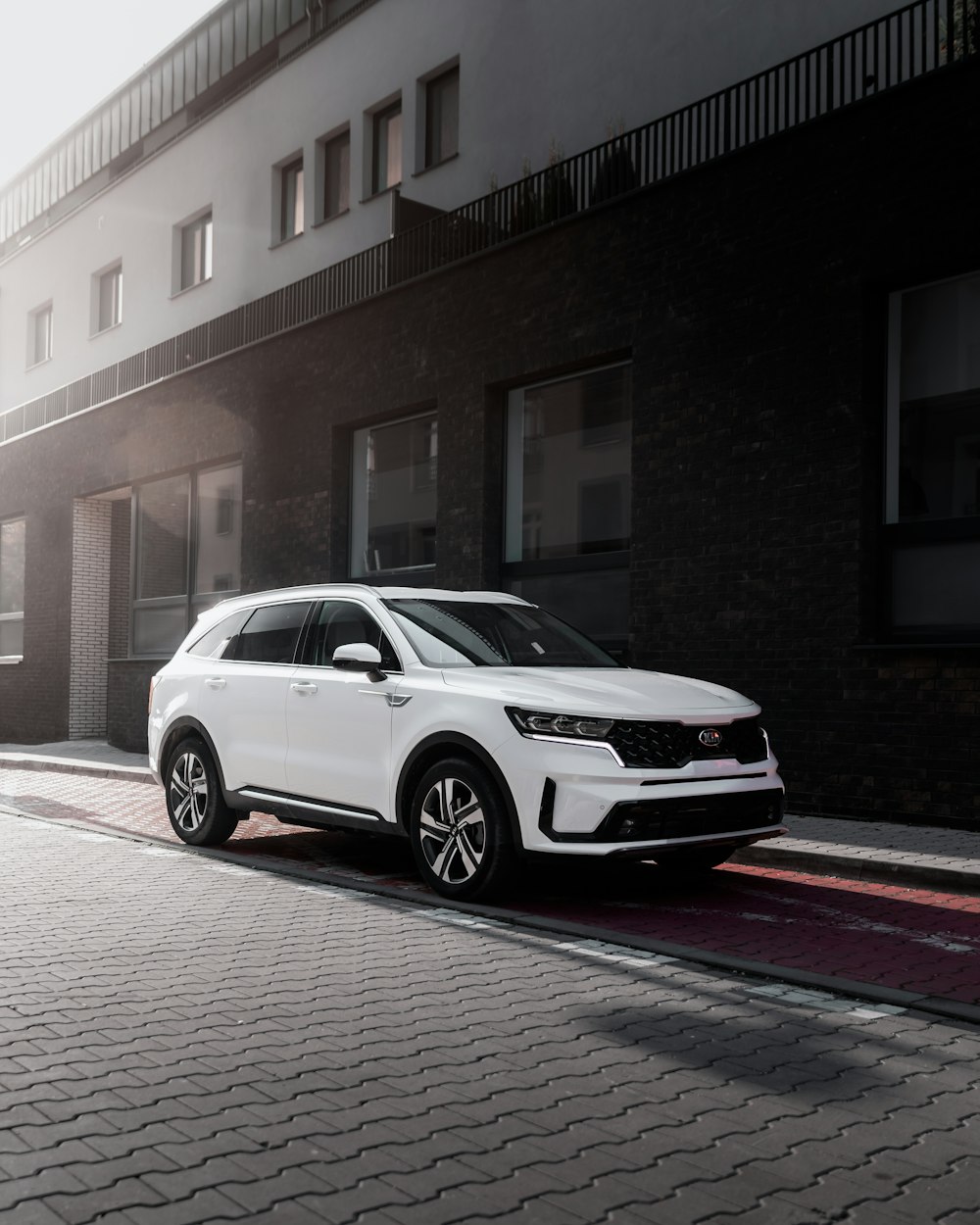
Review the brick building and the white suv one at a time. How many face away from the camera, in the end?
0

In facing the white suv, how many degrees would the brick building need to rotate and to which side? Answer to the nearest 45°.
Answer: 0° — it already faces it

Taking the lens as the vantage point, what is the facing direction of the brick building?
facing the viewer and to the left of the viewer

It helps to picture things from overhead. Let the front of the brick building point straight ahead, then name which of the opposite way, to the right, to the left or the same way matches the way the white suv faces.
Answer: to the left

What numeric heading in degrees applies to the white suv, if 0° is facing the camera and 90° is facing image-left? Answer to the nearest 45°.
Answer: approximately 315°
